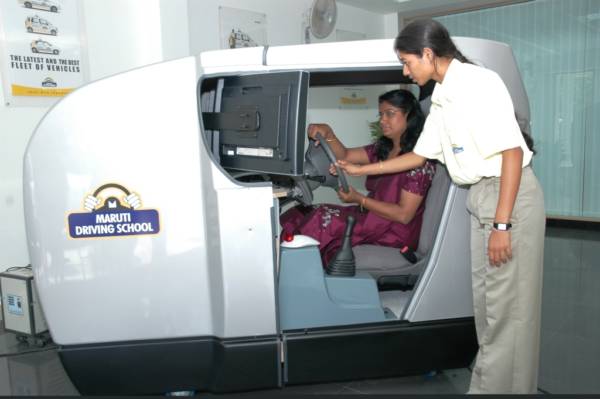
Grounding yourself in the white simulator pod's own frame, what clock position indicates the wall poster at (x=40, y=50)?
The wall poster is roughly at 2 o'clock from the white simulator pod.

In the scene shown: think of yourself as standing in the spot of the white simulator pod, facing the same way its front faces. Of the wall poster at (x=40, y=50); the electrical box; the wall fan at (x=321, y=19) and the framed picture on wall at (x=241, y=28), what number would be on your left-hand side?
0

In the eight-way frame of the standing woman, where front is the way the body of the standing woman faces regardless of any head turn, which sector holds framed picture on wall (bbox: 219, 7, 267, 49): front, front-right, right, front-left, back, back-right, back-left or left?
front-right

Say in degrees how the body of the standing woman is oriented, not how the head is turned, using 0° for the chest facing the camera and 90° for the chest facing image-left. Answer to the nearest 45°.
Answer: approximately 90°

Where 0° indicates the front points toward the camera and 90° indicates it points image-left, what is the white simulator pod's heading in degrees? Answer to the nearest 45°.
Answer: approximately 90°

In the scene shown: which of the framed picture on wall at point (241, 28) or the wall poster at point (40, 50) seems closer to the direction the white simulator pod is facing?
the wall poster

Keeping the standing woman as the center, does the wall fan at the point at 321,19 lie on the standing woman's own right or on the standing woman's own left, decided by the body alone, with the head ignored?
on the standing woman's own right

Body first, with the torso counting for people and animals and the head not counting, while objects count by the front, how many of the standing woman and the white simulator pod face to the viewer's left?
2

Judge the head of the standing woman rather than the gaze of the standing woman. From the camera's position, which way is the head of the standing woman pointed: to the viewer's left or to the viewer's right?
to the viewer's left

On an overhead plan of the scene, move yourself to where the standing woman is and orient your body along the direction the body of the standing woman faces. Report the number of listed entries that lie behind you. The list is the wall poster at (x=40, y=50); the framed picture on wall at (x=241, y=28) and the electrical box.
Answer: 0

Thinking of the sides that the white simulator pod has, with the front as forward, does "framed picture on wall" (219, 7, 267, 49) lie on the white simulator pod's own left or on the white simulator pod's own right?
on the white simulator pod's own right

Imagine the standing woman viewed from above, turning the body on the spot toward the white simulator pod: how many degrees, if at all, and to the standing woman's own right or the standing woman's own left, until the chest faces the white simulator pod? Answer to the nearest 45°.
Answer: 0° — they already face it

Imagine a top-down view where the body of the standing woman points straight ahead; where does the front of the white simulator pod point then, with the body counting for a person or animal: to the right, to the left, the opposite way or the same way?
the same way

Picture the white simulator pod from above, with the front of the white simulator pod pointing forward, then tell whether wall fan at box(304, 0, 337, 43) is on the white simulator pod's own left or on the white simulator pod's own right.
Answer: on the white simulator pod's own right

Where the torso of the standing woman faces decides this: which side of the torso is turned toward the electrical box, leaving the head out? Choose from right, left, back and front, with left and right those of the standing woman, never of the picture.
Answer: front
